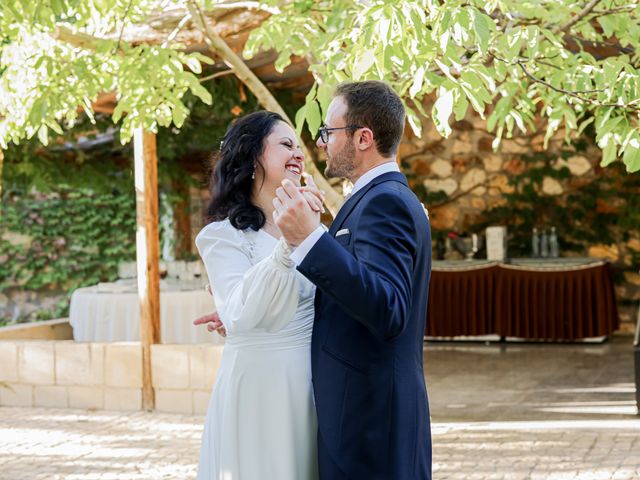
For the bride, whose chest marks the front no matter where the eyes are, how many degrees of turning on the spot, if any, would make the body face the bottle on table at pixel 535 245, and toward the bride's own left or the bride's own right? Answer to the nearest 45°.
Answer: approximately 90° to the bride's own left

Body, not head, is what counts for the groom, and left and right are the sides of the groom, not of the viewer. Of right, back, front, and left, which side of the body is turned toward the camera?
left

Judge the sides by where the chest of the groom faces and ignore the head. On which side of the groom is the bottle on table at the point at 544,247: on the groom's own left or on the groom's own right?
on the groom's own right

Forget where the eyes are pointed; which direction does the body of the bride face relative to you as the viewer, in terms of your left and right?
facing to the right of the viewer

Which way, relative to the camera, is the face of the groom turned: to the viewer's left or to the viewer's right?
to the viewer's left

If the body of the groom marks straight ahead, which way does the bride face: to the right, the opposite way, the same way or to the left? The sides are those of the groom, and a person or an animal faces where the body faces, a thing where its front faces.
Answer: the opposite way

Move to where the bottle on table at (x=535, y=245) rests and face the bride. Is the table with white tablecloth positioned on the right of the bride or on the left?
right

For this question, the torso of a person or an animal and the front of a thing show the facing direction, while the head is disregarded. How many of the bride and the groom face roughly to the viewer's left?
1

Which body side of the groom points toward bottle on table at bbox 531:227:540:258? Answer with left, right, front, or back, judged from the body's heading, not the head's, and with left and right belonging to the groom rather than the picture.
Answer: right

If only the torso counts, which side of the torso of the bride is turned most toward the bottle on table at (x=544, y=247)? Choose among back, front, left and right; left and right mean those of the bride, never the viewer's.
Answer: left
